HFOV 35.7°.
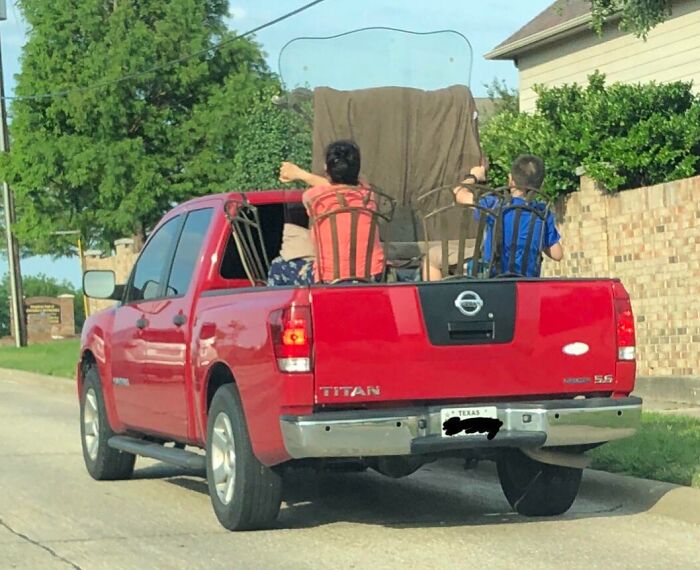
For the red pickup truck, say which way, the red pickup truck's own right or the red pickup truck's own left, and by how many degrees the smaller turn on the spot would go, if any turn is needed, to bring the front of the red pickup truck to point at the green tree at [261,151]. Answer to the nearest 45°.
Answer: approximately 45° to the red pickup truck's own right

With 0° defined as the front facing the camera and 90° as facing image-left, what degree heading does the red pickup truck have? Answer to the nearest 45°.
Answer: approximately 135°

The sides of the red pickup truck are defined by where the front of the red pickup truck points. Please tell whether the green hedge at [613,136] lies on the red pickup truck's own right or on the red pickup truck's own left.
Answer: on the red pickup truck's own right
